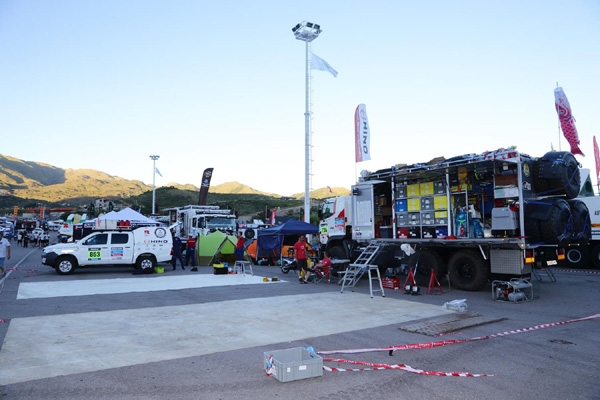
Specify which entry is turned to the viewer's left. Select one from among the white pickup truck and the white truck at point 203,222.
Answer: the white pickup truck

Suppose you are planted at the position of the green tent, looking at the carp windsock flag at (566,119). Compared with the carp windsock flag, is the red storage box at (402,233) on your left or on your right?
right

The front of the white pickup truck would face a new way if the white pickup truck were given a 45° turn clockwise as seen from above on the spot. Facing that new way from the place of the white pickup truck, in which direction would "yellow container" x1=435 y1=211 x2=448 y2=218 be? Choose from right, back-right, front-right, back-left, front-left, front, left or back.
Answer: back

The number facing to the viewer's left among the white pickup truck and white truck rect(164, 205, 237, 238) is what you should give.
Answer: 1

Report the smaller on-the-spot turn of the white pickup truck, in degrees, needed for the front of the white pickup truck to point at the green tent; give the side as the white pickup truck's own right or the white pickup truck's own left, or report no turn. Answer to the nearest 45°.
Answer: approximately 135° to the white pickup truck's own right

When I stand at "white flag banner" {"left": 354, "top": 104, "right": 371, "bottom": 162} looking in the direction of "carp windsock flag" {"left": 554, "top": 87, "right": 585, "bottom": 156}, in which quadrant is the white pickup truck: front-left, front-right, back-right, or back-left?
back-right

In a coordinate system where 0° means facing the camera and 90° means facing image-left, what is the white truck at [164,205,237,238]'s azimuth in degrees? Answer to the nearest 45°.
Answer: approximately 315°

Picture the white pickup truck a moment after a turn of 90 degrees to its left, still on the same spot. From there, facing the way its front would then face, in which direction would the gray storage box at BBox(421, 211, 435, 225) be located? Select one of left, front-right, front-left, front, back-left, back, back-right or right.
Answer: front-left

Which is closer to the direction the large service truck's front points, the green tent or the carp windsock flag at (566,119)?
the green tent

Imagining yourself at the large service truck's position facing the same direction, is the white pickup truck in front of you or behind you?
in front

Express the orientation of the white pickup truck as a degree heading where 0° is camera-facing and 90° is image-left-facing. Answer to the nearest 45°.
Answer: approximately 90°

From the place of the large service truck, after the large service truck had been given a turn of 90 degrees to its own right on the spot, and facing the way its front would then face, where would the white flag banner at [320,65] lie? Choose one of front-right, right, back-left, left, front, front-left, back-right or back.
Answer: left
